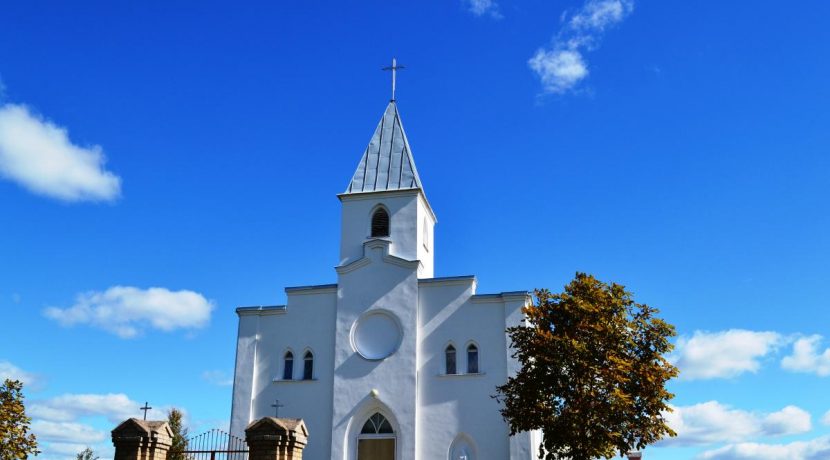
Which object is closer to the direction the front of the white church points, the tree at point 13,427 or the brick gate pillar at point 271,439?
the brick gate pillar

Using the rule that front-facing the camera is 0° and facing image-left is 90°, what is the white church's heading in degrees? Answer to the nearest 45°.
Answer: approximately 0°

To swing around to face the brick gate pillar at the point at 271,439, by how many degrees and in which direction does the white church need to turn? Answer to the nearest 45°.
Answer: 0° — it already faces it

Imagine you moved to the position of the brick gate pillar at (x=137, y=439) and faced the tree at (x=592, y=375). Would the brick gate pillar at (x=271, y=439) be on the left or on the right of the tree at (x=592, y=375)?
right

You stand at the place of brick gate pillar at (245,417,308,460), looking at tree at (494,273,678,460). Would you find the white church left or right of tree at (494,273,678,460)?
left

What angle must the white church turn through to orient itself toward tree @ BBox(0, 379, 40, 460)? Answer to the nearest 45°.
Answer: approximately 45° to its right
